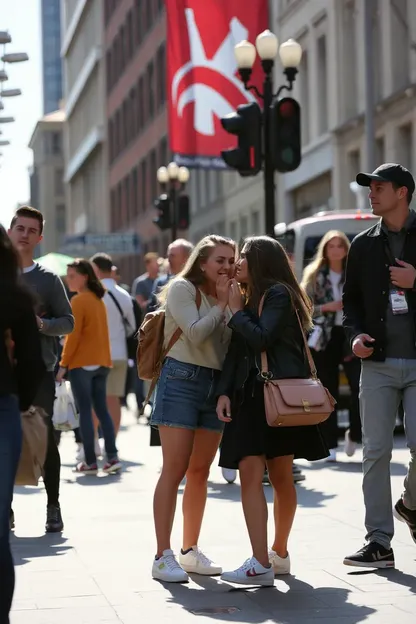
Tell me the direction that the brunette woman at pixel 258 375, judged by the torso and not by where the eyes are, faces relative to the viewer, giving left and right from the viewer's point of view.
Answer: facing to the left of the viewer

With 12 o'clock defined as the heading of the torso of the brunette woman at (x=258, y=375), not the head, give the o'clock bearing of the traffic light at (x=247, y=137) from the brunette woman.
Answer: The traffic light is roughly at 3 o'clock from the brunette woman.

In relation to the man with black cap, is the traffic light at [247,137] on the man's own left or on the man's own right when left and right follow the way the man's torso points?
on the man's own right

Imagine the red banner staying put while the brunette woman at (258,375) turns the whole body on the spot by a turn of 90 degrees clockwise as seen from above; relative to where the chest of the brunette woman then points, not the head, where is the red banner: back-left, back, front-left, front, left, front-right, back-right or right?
front

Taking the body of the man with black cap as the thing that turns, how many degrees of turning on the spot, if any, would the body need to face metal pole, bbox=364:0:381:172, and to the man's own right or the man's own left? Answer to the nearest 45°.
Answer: approximately 135° to the man's own right

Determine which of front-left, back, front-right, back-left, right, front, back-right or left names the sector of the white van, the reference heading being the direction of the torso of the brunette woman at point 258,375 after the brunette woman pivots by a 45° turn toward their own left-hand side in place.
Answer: back-right

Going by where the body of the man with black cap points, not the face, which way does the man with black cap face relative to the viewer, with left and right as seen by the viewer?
facing the viewer and to the left of the viewer

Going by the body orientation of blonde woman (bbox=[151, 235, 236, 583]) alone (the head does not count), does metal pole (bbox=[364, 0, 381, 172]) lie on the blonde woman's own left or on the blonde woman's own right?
on the blonde woman's own left

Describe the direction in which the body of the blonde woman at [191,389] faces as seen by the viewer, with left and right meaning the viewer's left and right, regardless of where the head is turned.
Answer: facing the viewer and to the right of the viewer
